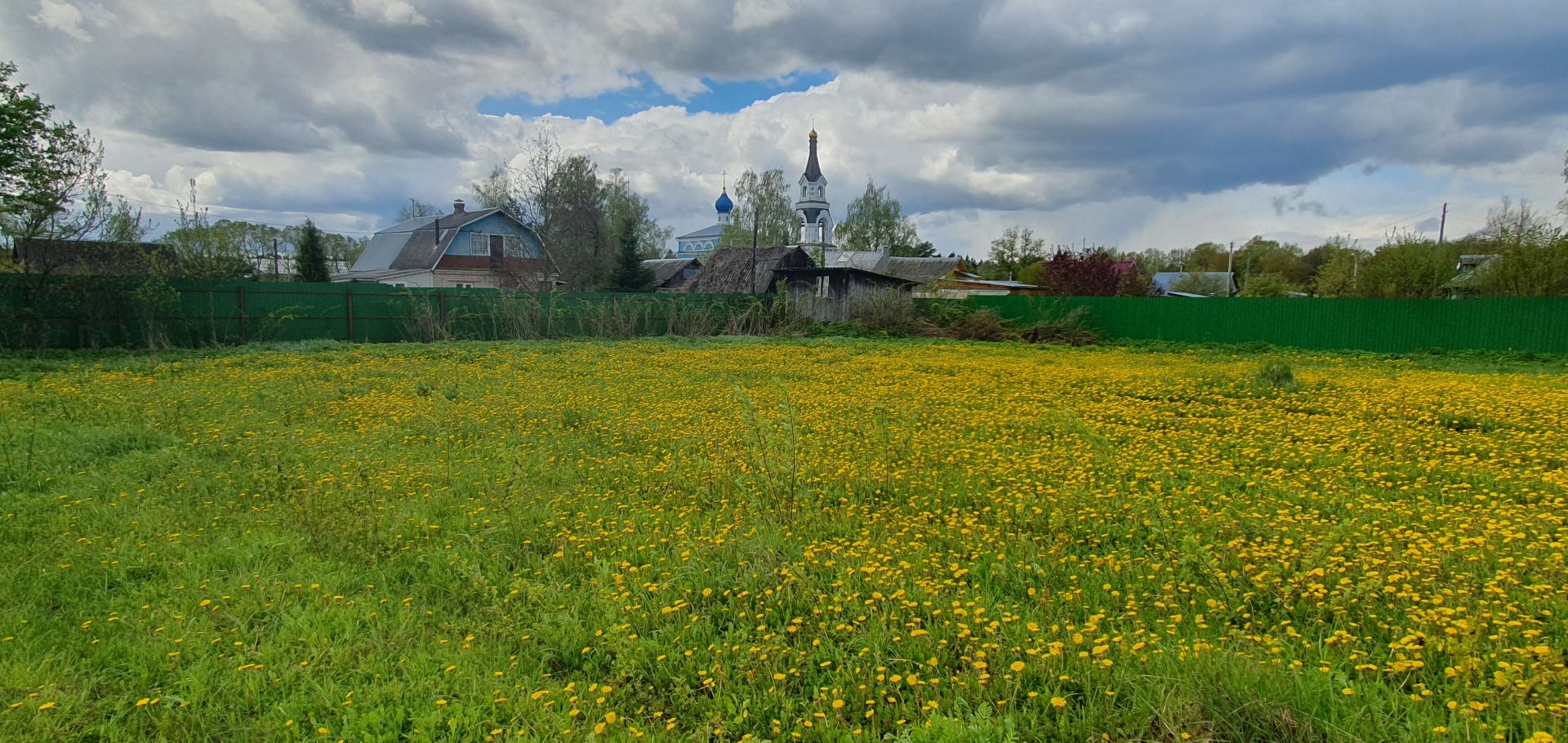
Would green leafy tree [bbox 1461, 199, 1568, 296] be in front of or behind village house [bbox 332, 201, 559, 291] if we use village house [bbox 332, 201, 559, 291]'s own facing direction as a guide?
in front

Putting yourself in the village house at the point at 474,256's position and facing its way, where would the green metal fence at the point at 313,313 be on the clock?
The green metal fence is roughly at 2 o'clock from the village house.

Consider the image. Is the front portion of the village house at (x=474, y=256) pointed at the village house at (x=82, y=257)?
no

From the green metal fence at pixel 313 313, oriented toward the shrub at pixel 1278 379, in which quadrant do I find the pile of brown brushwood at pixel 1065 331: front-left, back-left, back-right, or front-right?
front-left

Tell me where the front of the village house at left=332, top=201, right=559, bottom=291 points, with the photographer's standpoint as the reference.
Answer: facing the viewer and to the right of the viewer

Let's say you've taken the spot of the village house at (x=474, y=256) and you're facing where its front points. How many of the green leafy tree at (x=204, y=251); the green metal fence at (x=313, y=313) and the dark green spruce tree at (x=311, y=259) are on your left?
0

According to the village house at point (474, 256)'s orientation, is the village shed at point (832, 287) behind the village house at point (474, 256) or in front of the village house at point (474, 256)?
in front

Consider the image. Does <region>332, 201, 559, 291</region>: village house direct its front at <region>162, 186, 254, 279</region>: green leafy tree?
no

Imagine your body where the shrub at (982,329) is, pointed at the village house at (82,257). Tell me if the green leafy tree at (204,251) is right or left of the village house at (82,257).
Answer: right

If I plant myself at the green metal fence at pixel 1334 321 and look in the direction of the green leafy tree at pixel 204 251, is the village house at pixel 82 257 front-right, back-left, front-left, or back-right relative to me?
front-left

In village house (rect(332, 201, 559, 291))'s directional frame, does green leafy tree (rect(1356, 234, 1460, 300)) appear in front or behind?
in front

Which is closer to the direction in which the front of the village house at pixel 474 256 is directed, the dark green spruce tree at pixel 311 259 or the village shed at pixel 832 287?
the village shed
